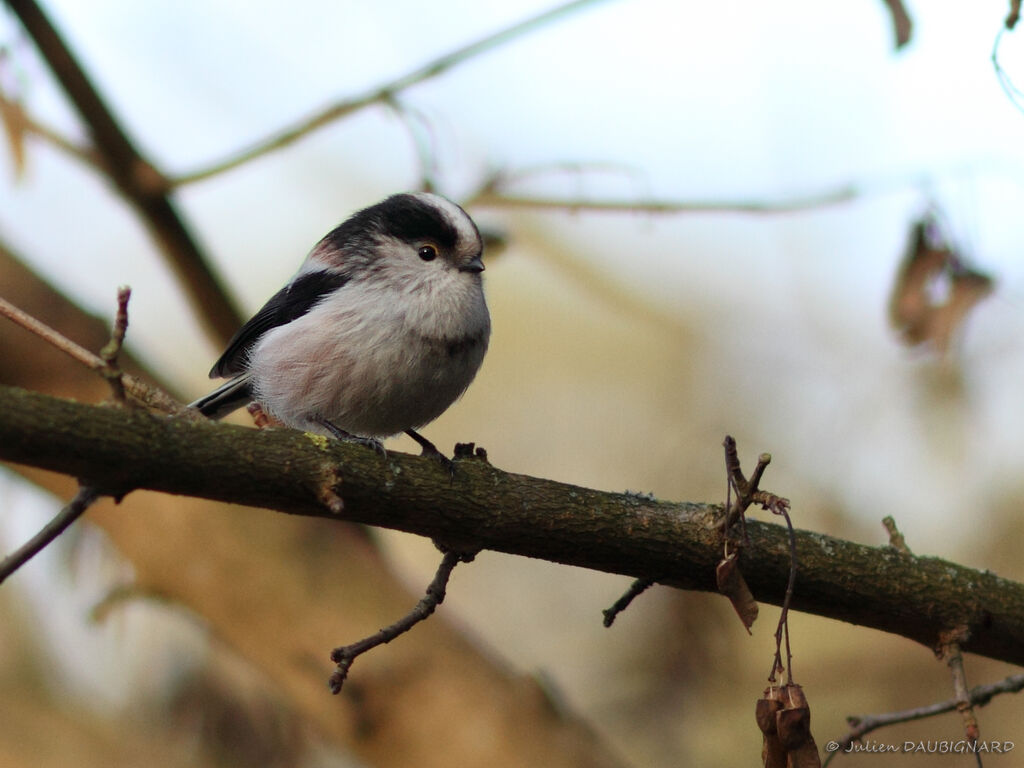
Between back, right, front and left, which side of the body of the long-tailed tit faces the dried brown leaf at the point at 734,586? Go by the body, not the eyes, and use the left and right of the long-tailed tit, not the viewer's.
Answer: front

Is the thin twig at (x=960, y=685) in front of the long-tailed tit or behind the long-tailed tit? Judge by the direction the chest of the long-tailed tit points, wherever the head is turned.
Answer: in front

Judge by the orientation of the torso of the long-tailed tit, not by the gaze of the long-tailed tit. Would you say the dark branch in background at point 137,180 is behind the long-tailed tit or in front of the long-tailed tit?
behind

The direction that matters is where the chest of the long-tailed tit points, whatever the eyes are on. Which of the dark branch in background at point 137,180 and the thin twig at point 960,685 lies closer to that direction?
the thin twig

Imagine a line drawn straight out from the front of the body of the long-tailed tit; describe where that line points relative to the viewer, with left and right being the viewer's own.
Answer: facing the viewer and to the right of the viewer

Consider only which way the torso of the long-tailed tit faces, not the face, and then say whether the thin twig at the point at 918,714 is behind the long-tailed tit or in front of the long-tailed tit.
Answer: in front
